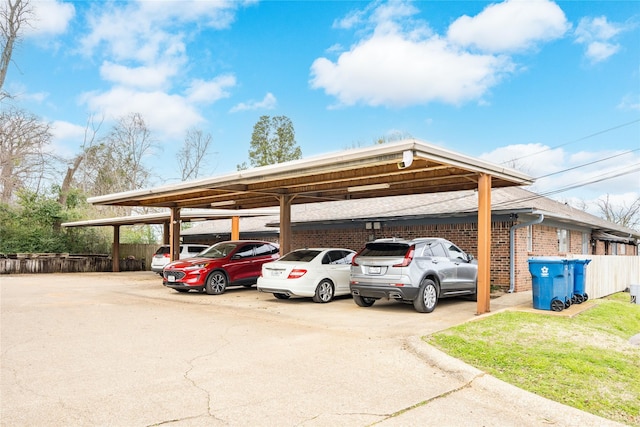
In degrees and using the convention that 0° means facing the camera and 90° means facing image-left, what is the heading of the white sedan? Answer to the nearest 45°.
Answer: approximately 225°

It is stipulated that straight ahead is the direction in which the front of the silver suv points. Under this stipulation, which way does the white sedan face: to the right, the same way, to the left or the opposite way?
the same way

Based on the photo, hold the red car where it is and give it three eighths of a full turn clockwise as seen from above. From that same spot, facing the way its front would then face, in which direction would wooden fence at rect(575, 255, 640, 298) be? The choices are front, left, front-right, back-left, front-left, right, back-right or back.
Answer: right

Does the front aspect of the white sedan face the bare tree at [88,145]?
no

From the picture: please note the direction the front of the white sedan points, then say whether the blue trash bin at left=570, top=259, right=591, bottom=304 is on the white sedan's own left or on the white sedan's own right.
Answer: on the white sedan's own right

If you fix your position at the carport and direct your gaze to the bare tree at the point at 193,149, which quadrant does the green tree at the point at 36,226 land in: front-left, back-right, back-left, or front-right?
front-left

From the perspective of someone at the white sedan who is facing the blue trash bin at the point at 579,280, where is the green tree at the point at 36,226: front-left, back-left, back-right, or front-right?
back-left

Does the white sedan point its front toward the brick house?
yes

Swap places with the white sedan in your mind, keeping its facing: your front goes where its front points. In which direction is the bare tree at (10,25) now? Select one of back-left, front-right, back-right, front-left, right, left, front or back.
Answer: left

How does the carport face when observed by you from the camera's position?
facing the viewer and to the left of the viewer

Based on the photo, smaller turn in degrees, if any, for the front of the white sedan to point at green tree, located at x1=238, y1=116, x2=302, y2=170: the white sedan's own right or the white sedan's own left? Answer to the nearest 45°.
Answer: approximately 45° to the white sedan's own left

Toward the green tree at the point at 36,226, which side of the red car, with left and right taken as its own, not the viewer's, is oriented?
right

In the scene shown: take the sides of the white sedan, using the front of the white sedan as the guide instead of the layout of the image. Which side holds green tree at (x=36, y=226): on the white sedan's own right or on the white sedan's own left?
on the white sedan's own left

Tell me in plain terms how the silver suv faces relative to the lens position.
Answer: facing away from the viewer and to the right of the viewer

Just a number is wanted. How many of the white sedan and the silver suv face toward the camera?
0
